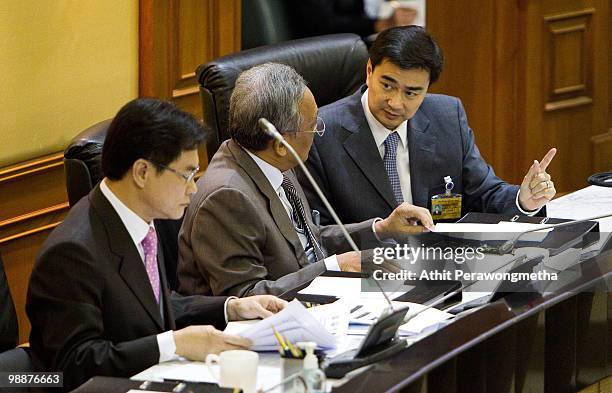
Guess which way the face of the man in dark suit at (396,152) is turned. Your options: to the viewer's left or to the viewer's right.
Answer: to the viewer's left

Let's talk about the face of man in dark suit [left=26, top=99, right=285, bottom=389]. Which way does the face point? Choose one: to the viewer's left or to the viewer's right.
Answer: to the viewer's right

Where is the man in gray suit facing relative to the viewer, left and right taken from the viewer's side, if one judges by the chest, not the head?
facing to the right of the viewer

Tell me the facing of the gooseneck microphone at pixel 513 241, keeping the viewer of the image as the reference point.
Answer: facing to the left of the viewer

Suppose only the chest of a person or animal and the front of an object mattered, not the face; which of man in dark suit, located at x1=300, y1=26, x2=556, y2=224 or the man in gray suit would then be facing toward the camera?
the man in dark suit

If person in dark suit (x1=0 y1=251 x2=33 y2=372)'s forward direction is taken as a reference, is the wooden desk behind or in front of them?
in front

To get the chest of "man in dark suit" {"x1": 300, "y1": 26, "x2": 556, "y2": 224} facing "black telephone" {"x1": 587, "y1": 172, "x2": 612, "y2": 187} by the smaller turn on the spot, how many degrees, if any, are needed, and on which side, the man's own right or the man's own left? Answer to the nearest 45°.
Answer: approximately 135° to the man's own left

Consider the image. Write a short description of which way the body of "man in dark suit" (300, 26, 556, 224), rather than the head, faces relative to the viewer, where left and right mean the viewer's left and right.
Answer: facing the viewer

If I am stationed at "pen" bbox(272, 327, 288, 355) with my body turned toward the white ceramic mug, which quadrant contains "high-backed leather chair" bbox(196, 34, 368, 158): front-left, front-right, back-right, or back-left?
back-right

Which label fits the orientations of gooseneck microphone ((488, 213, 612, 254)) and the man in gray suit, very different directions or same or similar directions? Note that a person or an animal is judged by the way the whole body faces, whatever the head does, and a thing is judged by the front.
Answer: very different directions

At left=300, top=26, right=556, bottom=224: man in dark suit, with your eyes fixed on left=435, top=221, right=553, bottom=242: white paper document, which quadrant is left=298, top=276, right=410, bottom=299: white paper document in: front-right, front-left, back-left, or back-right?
front-right

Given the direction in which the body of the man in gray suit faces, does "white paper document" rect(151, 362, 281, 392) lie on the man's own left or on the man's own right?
on the man's own right

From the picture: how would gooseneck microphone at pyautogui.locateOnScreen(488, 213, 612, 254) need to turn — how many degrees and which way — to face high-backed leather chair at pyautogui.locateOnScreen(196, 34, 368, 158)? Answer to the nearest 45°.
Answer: approximately 45° to its right
